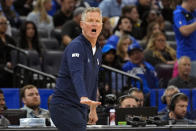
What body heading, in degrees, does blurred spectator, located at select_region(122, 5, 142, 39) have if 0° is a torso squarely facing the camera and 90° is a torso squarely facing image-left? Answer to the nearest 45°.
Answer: approximately 45°

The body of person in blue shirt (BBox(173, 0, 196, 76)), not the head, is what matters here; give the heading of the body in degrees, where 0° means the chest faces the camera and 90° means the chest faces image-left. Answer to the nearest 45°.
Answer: approximately 315°

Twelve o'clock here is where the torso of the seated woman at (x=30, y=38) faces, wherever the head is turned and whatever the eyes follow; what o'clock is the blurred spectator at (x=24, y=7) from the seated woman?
The blurred spectator is roughly at 6 o'clock from the seated woman.

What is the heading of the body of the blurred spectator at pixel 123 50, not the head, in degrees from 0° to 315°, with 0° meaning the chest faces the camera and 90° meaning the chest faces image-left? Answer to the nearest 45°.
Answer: approximately 315°

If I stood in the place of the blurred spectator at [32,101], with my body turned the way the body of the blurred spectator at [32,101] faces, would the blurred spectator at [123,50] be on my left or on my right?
on my left

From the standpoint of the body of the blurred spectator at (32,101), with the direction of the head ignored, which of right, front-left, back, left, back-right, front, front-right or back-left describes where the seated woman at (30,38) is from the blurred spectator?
back-left

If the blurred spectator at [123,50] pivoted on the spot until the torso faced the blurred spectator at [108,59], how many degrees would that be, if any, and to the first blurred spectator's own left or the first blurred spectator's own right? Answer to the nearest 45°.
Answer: approximately 90° to the first blurred spectator's own right

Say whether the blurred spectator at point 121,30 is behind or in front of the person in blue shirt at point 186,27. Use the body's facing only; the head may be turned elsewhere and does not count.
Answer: behind
